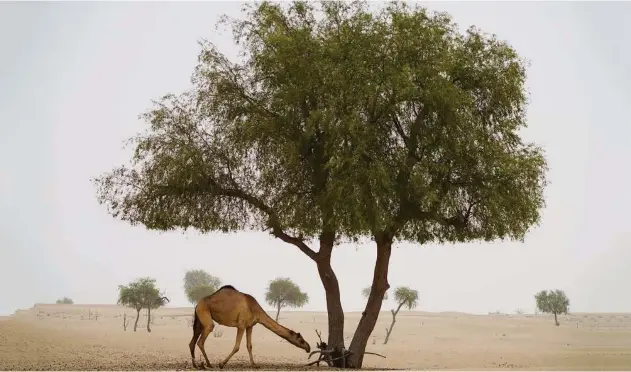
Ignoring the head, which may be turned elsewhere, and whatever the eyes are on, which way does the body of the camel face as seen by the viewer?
to the viewer's right
